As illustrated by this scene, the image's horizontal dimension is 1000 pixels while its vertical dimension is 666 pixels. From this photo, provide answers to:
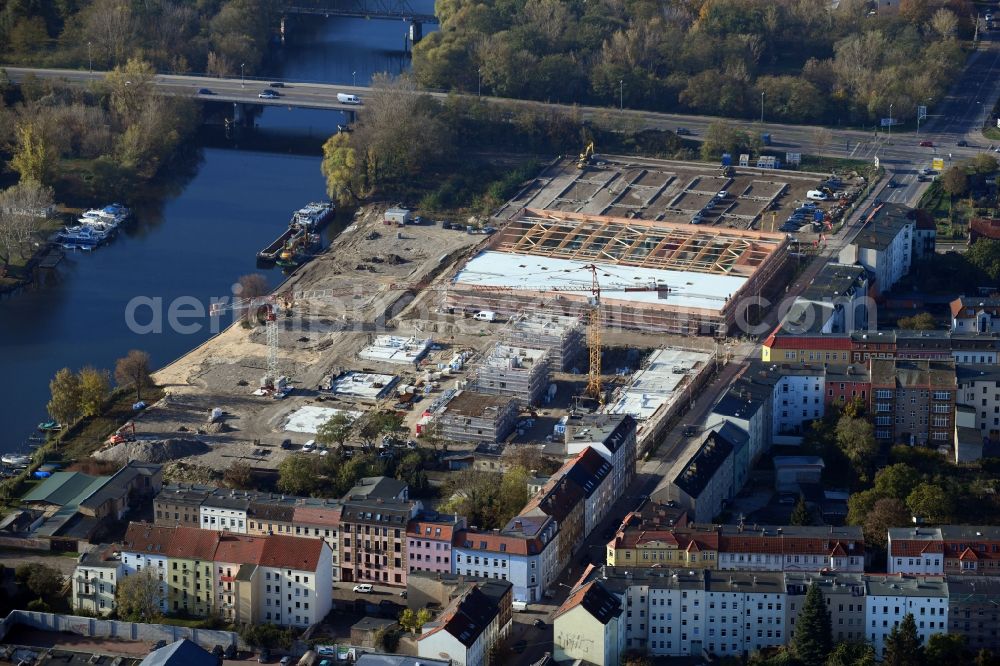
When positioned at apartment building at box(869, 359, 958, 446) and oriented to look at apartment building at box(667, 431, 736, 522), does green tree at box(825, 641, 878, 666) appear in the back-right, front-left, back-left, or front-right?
front-left

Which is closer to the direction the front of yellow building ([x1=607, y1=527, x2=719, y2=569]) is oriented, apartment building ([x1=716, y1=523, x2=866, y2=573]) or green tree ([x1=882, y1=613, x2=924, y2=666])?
the green tree

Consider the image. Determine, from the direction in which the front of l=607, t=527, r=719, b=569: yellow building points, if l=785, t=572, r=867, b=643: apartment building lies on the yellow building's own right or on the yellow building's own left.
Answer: on the yellow building's own left

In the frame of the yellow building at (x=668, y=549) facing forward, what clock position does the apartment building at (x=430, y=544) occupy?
The apartment building is roughly at 3 o'clock from the yellow building.

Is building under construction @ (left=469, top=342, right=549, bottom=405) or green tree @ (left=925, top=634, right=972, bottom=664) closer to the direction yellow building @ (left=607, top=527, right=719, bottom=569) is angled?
the green tree

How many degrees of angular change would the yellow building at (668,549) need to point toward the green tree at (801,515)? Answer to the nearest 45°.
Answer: approximately 135° to its left

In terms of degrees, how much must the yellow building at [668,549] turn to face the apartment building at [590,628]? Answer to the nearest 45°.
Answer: approximately 45° to its right

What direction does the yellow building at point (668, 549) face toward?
toward the camera

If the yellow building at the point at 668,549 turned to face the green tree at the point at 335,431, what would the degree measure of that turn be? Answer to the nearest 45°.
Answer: approximately 135° to its right

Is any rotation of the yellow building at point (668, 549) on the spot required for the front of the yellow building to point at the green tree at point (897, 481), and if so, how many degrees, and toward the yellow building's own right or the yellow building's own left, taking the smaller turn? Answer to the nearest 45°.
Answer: approximately 135° to the yellow building's own left

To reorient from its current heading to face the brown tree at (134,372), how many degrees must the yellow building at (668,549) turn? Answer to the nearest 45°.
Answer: approximately 135° to its right

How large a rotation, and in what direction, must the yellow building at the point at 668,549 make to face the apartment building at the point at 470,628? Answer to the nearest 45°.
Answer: approximately 45° to its right

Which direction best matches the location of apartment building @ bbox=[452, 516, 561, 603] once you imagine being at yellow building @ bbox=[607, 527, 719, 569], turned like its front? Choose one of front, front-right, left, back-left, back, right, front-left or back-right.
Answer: right

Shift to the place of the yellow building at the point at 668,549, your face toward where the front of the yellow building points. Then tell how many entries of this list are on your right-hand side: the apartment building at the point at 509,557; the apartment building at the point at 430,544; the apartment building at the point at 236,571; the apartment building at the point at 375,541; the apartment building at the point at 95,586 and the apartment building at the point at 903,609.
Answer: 5
